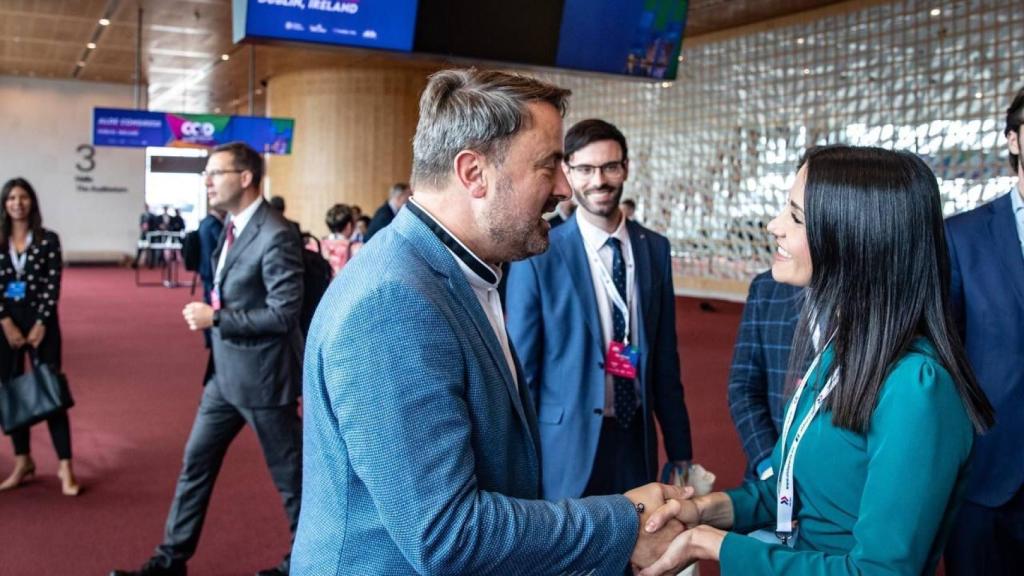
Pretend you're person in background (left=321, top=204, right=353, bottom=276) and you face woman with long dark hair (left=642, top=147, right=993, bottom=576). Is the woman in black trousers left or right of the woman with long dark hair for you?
right

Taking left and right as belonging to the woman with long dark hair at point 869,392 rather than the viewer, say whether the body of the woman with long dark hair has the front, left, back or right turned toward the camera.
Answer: left

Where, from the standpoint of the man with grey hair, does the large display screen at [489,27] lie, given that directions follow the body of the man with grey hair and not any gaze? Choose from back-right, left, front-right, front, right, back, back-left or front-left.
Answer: left

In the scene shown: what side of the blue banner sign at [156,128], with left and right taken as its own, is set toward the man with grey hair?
front

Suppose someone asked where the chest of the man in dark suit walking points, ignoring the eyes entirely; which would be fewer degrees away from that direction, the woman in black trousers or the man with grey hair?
the woman in black trousers

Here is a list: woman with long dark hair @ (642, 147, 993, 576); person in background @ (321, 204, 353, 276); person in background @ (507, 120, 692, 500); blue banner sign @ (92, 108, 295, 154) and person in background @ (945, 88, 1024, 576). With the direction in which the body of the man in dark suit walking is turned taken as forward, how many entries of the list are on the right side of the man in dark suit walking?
2

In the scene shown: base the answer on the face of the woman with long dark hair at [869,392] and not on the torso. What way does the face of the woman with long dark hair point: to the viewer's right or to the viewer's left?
to the viewer's left

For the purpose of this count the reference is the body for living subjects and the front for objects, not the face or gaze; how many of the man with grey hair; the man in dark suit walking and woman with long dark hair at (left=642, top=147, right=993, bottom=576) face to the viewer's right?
1

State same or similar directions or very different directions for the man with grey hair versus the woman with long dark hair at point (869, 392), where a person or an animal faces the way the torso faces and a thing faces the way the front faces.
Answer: very different directions

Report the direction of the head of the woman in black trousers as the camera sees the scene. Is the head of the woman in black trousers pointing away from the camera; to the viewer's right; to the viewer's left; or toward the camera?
toward the camera

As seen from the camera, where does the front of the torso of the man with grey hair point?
to the viewer's right

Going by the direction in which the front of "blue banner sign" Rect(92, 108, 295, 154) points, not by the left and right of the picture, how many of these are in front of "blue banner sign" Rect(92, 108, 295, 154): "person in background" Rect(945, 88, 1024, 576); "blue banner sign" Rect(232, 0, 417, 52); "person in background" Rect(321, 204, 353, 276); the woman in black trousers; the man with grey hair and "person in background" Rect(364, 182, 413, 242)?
6

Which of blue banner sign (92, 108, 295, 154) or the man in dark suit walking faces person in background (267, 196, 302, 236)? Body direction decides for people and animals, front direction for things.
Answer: the blue banner sign

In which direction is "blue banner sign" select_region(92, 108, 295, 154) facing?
toward the camera
